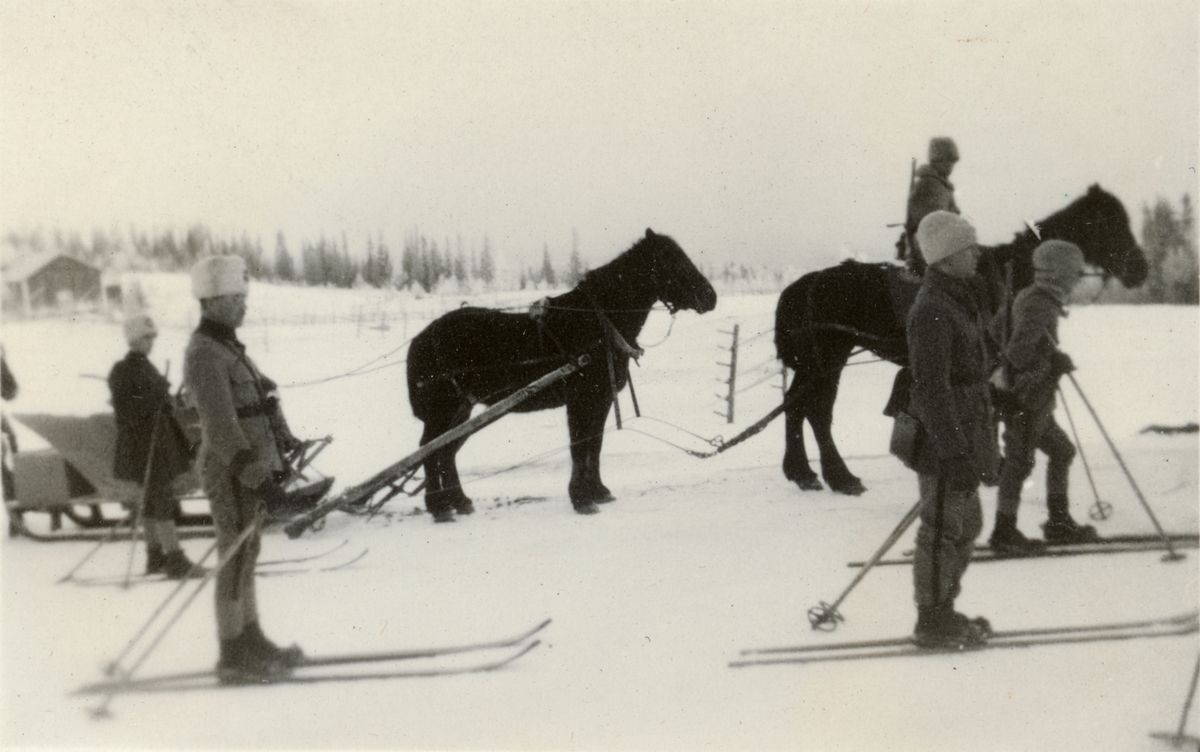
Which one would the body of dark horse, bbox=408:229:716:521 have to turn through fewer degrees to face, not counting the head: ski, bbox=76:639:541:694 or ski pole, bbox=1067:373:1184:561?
the ski pole

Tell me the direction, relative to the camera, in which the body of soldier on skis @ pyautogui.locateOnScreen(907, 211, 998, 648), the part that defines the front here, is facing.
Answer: to the viewer's right

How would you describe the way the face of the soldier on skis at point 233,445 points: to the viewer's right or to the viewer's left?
to the viewer's right

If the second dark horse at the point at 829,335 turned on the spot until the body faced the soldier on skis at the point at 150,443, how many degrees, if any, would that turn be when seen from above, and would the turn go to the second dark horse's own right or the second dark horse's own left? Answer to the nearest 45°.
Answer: approximately 135° to the second dark horse's own right

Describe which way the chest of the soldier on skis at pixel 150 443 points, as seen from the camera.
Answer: to the viewer's right

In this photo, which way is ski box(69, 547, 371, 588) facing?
to the viewer's right

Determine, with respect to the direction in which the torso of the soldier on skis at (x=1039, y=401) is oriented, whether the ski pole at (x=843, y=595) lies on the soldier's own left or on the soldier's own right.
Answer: on the soldier's own right

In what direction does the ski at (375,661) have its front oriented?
to the viewer's right

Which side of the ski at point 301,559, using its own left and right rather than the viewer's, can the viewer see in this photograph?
right

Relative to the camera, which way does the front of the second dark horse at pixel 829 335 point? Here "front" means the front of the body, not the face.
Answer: to the viewer's right

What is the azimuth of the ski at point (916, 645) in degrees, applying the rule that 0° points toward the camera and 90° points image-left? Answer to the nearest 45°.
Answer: approximately 270°

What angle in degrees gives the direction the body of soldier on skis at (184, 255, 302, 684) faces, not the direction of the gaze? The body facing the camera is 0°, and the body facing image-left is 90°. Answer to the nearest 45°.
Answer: approximately 270°

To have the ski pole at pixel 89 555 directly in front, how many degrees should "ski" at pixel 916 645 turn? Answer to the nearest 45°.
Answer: approximately 180°

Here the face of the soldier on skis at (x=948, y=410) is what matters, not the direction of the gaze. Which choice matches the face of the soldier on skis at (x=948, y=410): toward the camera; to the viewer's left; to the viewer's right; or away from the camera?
to the viewer's right
